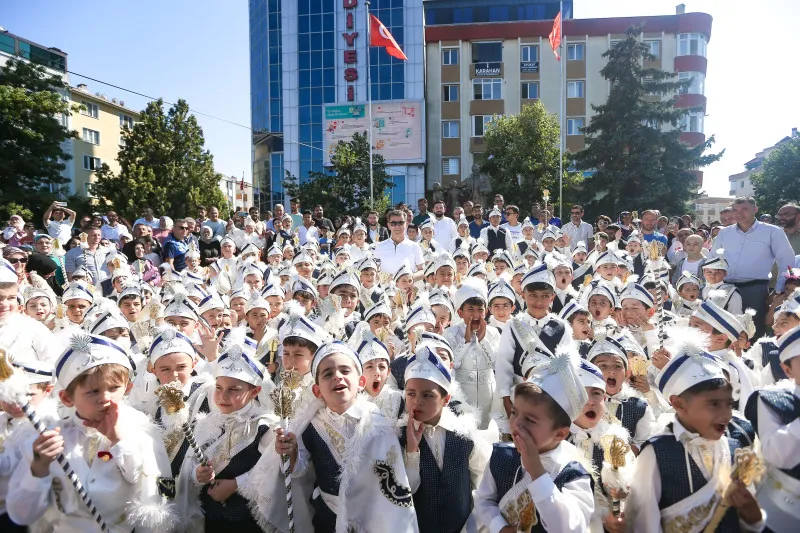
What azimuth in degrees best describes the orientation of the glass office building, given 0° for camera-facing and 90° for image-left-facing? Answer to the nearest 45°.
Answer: approximately 0°

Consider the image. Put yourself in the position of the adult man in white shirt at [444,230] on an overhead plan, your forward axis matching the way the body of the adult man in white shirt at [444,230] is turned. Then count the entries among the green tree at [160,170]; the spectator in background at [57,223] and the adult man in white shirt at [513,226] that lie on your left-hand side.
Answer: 1

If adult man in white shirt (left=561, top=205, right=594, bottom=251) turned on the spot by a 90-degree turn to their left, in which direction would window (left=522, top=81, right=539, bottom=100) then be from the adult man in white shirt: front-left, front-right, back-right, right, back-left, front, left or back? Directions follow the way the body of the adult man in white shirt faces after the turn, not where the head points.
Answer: left

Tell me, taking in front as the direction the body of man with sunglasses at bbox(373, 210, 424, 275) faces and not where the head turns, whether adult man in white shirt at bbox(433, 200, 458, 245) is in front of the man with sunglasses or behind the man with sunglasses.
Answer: behind
